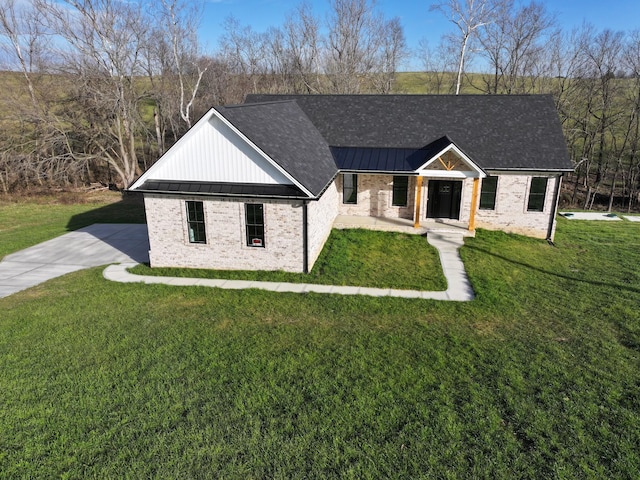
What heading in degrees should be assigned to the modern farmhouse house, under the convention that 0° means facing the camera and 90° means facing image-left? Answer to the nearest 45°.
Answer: approximately 0°
